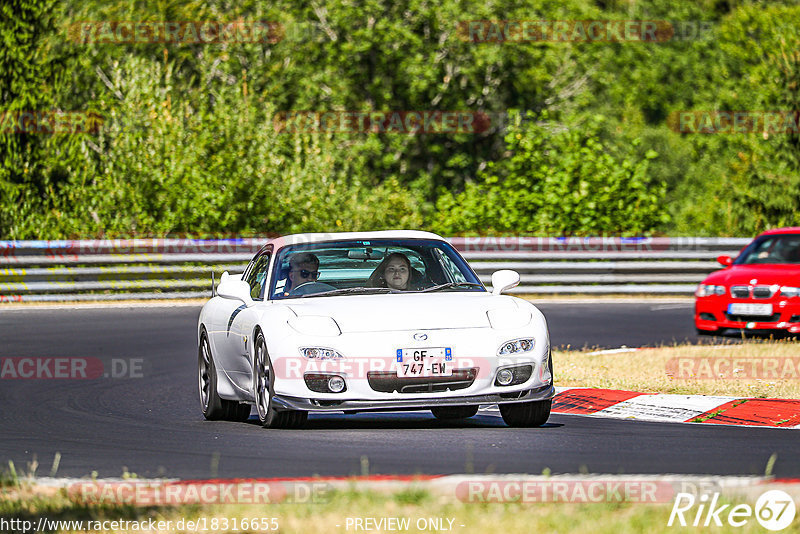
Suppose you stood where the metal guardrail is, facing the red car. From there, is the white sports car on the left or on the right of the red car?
right

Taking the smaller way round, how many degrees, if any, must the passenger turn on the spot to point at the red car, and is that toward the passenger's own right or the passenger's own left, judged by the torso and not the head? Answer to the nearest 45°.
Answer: approximately 135° to the passenger's own left

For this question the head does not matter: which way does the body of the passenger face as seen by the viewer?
toward the camera

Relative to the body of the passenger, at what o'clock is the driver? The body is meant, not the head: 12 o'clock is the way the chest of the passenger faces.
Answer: The driver is roughly at 3 o'clock from the passenger.

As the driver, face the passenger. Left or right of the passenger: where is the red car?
left

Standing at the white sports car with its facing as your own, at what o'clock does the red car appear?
The red car is roughly at 7 o'clock from the white sports car.

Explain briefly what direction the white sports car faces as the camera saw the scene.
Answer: facing the viewer

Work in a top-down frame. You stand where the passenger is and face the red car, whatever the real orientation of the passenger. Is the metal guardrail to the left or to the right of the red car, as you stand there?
left

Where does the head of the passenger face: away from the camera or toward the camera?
toward the camera

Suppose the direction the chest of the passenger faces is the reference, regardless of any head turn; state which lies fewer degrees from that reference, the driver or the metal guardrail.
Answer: the driver

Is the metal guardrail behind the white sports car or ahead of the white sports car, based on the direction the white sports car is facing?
behind

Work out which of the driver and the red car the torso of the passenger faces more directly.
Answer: the driver
